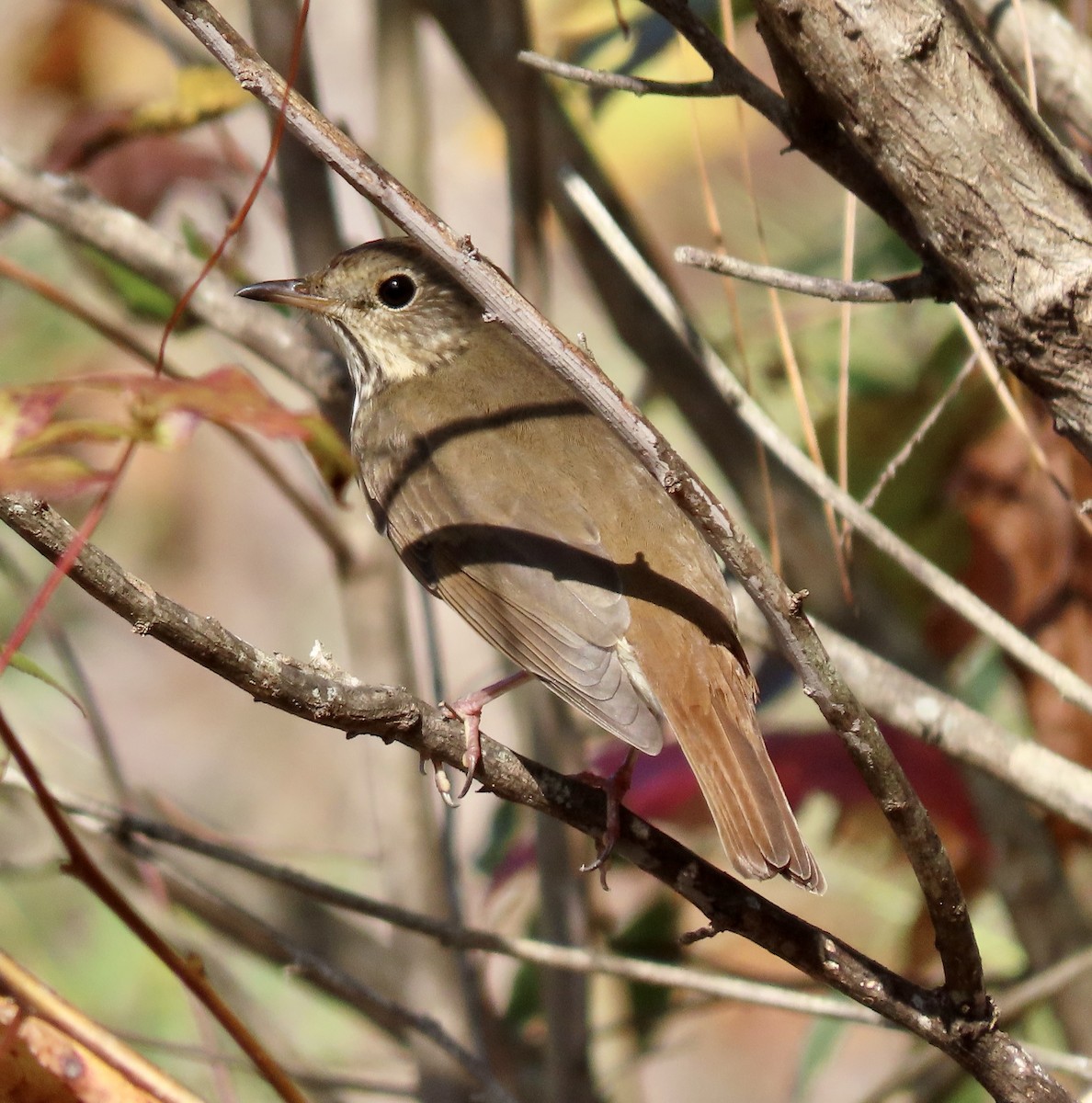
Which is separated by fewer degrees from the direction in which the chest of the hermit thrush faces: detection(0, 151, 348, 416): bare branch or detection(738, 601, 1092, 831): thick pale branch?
the bare branch

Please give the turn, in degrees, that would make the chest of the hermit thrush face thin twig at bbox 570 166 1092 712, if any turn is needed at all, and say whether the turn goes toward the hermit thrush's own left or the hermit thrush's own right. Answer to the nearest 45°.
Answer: approximately 180°

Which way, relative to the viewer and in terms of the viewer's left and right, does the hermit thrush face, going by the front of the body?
facing away from the viewer and to the left of the viewer

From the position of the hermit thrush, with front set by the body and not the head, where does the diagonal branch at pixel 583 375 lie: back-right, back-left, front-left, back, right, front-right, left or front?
back-left
